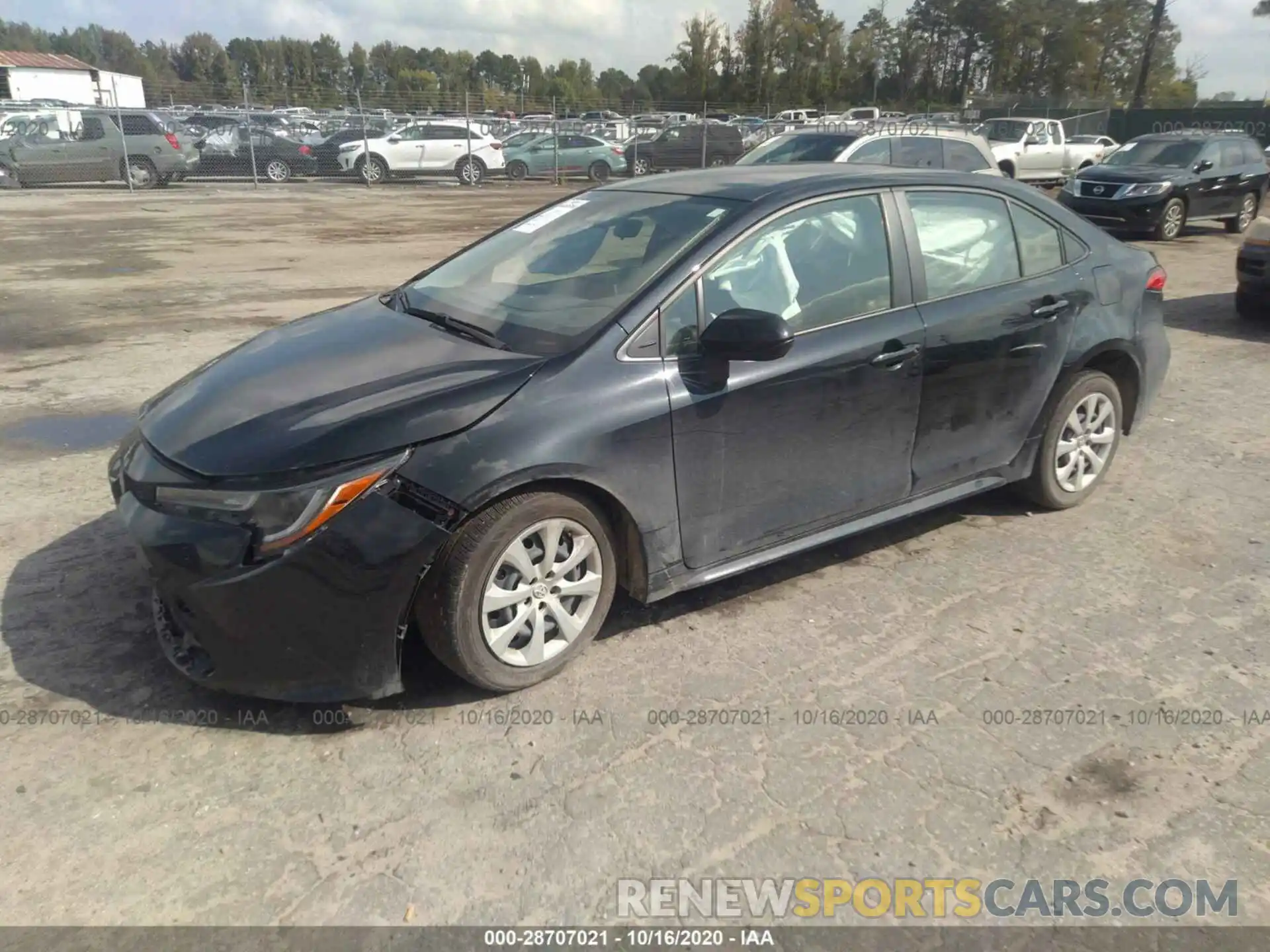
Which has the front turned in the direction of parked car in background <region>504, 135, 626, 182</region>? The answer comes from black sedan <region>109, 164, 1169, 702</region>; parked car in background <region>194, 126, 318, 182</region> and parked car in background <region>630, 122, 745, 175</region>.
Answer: parked car in background <region>630, 122, 745, 175</region>

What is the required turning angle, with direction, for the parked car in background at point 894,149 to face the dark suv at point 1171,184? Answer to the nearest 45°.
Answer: approximately 180°

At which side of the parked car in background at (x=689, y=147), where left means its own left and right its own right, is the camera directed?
left

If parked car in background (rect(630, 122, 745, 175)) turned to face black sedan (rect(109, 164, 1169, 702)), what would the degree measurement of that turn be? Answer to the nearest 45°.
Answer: approximately 90° to its left

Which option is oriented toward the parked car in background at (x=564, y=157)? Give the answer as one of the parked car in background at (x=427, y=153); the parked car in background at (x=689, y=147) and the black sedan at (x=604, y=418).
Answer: the parked car in background at (x=689, y=147)

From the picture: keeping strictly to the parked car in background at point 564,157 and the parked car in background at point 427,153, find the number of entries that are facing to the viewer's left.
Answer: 2

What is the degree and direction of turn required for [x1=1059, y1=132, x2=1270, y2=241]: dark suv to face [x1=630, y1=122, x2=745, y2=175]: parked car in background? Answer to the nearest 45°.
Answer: approximately 90° to its right

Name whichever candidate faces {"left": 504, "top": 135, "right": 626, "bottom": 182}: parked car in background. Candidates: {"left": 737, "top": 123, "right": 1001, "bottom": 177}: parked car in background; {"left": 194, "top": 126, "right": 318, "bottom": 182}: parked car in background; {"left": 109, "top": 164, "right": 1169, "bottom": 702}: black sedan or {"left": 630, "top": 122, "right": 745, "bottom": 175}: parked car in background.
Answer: {"left": 630, "top": 122, "right": 745, "bottom": 175}: parked car in background

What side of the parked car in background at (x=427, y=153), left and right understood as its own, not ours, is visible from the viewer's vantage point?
left

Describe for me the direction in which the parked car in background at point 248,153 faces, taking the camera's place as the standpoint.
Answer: facing to the left of the viewer
